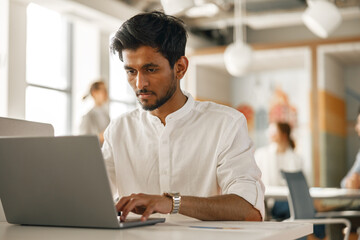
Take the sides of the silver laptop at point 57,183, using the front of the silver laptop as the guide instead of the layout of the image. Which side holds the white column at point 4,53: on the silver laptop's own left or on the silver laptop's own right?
on the silver laptop's own left

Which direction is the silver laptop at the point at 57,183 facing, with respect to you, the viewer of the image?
facing away from the viewer and to the right of the viewer

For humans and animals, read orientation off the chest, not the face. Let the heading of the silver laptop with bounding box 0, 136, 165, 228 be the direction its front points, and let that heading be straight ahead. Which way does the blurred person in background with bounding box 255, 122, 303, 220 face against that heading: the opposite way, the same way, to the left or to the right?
the opposite way

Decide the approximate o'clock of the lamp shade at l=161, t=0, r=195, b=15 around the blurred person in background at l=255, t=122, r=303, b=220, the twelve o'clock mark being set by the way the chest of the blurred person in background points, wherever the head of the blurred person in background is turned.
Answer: The lamp shade is roughly at 11 o'clock from the blurred person in background.

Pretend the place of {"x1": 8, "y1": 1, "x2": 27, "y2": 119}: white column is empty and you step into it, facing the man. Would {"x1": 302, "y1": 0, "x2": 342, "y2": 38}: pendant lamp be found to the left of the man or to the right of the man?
left

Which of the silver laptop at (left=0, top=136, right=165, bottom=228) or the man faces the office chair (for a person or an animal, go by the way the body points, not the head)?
the silver laptop

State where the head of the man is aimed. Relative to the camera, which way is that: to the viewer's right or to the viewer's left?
to the viewer's left

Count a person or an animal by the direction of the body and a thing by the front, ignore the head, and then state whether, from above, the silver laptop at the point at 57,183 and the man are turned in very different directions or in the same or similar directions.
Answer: very different directions

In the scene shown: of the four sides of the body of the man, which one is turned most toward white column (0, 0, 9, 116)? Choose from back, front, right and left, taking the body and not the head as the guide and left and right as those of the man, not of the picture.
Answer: right

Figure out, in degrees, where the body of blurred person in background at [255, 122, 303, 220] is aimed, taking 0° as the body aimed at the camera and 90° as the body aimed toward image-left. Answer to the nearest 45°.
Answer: approximately 45°

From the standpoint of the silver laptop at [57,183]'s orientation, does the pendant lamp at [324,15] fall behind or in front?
in front

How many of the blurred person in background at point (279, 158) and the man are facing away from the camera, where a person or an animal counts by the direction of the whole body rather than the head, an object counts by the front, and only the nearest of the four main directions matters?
0

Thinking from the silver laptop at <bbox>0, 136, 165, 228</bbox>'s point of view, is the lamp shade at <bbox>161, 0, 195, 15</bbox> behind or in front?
in front

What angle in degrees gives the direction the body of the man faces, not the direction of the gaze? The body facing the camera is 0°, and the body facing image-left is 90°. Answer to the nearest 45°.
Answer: approximately 45°
